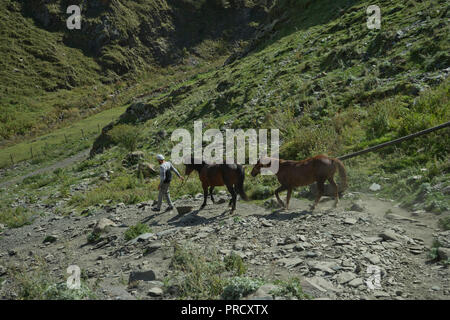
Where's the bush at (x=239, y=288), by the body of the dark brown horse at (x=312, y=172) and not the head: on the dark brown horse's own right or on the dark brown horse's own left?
on the dark brown horse's own left

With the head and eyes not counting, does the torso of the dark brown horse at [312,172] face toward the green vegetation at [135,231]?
yes

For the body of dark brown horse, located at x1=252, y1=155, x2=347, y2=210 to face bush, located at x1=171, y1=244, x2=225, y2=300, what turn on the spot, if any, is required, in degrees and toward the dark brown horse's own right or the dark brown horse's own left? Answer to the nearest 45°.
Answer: approximately 45° to the dark brown horse's own left

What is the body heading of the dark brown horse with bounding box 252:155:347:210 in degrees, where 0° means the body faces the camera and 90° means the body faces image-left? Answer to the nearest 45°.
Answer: approximately 90°

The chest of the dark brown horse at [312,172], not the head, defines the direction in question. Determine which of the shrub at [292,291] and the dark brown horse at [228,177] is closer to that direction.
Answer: the dark brown horse

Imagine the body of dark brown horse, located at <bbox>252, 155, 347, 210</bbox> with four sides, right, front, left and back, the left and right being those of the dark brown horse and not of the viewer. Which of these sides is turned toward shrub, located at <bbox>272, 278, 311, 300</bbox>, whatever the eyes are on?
left

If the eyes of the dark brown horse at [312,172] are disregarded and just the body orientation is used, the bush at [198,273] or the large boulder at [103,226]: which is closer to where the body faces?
the large boulder
